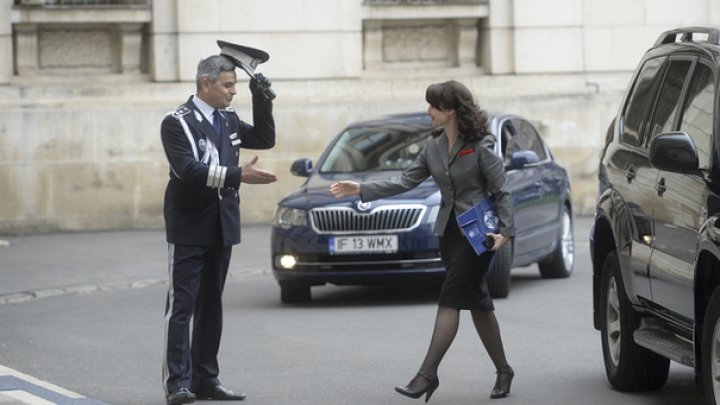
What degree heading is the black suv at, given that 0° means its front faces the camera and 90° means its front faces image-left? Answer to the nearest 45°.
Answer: approximately 315°

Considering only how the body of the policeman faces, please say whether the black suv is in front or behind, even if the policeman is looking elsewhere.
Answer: in front

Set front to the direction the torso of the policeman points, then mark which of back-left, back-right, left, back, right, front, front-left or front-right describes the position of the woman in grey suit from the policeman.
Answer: front-left

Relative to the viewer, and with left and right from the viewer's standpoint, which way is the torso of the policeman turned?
facing the viewer and to the right of the viewer

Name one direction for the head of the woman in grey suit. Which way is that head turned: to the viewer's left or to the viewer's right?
to the viewer's left
